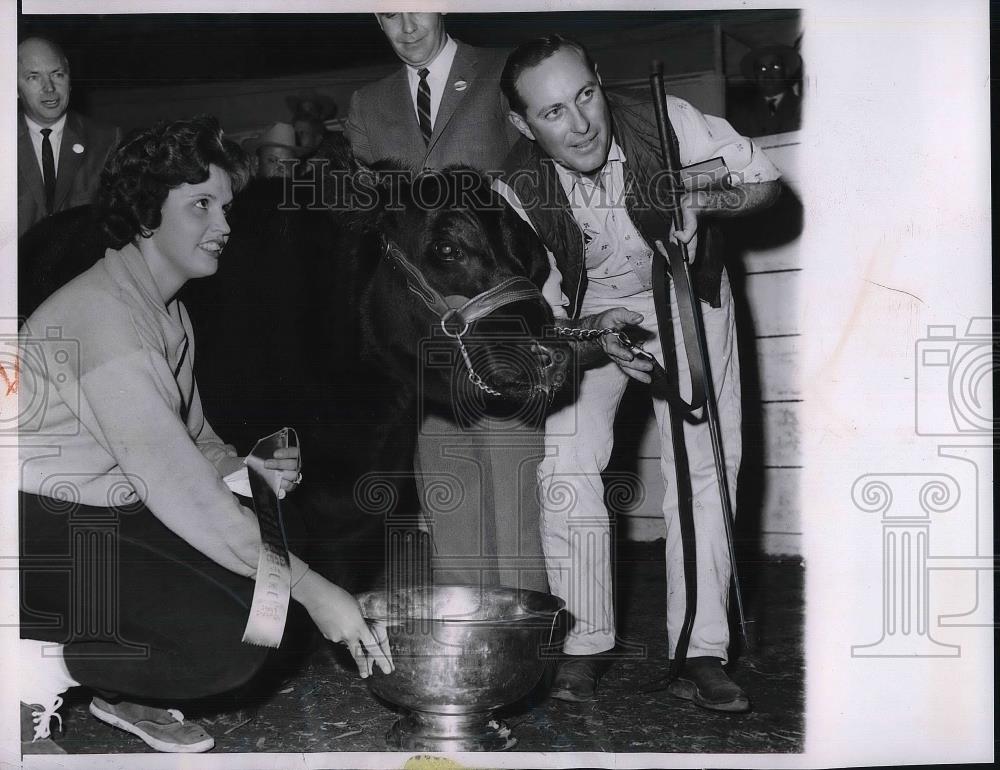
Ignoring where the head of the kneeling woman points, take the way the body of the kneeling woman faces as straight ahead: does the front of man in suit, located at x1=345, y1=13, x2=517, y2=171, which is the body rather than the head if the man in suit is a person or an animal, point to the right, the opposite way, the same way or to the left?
to the right

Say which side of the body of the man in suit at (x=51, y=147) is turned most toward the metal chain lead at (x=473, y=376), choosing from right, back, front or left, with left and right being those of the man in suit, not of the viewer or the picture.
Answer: front

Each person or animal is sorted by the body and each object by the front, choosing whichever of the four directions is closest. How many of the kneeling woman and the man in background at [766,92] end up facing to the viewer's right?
1

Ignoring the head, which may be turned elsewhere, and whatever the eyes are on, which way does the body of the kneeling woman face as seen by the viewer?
to the viewer's right

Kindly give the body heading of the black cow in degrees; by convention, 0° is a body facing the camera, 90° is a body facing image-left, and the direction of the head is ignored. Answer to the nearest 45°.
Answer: approximately 315°
